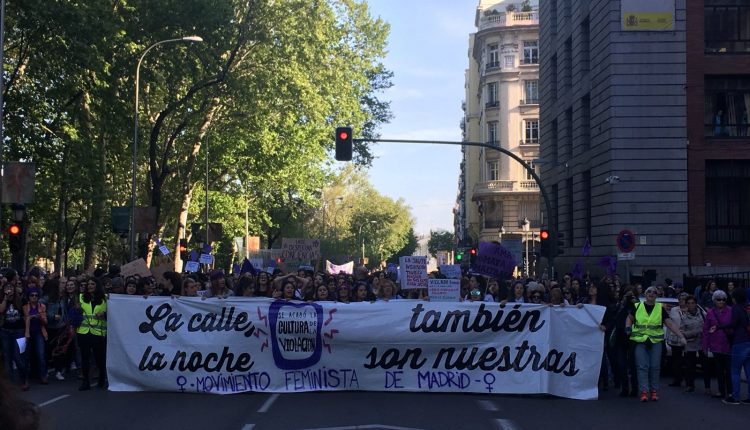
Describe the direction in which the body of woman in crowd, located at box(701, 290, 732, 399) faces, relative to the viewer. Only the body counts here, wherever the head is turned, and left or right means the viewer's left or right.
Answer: facing the viewer and to the left of the viewer

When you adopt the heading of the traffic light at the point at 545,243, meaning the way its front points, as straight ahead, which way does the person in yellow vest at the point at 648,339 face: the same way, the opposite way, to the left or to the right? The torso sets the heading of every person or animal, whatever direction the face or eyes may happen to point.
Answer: the same way

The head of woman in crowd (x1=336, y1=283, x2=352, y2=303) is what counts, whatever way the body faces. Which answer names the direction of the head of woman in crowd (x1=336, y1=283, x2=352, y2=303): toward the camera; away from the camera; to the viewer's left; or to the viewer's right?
toward the camera

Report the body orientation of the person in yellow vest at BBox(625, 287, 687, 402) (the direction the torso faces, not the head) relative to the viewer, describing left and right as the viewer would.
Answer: facing the viewer

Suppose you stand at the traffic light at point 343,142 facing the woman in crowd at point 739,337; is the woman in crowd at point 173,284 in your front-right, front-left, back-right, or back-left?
front-right

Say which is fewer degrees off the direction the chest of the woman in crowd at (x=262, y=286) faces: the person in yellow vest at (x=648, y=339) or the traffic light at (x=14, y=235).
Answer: the person in yellow vest

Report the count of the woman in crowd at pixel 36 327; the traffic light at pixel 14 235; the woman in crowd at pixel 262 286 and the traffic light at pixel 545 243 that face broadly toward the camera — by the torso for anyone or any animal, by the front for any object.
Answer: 4

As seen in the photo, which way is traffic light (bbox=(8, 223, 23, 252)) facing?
toward the camera

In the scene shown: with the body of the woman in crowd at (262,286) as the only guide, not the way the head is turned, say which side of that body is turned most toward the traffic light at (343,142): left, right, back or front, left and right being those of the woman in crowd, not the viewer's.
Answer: back

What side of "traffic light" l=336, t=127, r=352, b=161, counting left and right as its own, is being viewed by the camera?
front

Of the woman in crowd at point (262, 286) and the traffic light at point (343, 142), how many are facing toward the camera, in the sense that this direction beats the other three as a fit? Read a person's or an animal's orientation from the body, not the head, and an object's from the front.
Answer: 2

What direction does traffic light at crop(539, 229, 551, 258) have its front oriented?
toward the camera

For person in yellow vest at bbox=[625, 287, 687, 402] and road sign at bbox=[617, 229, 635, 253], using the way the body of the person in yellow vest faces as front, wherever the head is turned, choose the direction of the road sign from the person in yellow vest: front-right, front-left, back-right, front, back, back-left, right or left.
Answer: back

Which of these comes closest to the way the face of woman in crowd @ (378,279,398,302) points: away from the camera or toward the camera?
toward the camera

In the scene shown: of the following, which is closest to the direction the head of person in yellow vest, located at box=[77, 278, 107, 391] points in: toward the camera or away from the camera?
toward the camera
